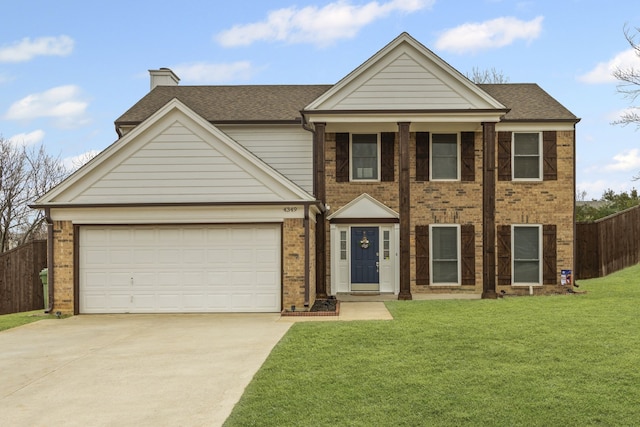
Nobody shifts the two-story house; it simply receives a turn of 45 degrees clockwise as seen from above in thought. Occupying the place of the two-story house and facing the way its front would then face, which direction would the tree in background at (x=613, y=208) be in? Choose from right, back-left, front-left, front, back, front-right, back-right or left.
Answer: back

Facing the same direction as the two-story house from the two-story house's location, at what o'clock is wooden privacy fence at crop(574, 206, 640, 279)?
The wooden privacy fence is roughly at 8 o'clock from the two-story house.

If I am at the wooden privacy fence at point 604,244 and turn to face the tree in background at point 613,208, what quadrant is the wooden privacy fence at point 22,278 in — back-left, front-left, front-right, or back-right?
back-left

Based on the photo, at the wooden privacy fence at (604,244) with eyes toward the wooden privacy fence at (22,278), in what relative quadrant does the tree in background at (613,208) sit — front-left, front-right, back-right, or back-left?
back-right

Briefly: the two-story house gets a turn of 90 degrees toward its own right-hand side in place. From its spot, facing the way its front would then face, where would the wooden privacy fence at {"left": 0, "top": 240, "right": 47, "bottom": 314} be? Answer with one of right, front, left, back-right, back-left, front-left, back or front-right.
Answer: front

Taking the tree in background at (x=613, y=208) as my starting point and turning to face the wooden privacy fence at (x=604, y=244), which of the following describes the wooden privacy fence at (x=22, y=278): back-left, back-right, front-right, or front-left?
front-right

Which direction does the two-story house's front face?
toward the camera
